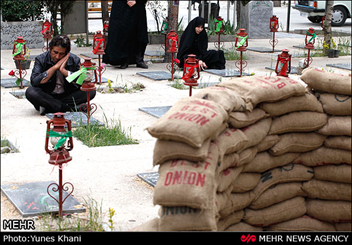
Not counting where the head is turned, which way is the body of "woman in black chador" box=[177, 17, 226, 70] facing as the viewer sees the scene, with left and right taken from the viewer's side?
facing the viewer and to the right of the viewer

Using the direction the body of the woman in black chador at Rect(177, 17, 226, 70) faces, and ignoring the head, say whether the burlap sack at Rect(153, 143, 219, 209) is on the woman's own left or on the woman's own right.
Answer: on the woman's own right

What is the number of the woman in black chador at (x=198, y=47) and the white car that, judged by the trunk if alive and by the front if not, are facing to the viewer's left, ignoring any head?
0

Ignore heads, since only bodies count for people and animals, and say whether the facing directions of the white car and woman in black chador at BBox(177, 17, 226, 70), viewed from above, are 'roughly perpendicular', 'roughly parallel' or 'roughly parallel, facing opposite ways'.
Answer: roughly perpendicular

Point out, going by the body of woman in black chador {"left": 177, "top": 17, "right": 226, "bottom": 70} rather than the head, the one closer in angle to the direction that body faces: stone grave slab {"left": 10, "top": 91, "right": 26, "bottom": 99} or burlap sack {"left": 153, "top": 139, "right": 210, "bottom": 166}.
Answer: the burlap sack

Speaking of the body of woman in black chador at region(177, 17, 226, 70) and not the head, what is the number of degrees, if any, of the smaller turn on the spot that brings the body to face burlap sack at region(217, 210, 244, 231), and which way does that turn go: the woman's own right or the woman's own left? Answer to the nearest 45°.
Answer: approximately 45° to the woman's own right

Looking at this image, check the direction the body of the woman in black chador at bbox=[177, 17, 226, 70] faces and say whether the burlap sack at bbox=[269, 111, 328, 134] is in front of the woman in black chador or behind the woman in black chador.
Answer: in front
